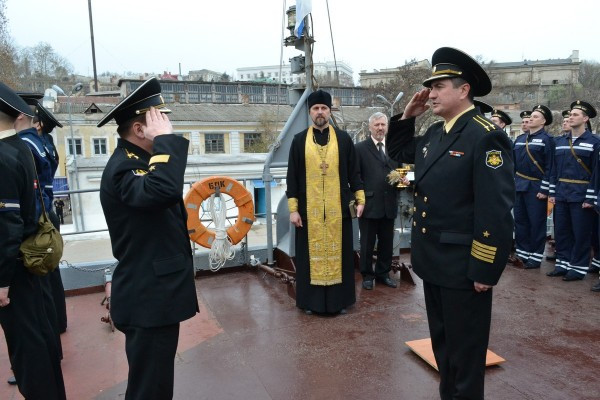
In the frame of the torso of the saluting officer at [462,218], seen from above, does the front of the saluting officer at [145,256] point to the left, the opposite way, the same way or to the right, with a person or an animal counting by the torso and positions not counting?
the opposite way

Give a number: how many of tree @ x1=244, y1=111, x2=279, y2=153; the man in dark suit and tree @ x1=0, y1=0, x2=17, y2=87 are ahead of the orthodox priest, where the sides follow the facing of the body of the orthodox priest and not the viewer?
0

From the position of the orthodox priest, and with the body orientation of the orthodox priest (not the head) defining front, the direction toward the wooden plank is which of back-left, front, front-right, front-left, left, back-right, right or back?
front-left

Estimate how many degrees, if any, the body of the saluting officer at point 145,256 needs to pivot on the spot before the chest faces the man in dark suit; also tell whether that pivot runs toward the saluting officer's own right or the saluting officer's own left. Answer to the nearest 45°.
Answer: approximately 45° to the saluting officer's own left

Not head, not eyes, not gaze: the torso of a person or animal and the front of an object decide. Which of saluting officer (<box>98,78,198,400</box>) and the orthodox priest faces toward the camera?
the orthodox priest

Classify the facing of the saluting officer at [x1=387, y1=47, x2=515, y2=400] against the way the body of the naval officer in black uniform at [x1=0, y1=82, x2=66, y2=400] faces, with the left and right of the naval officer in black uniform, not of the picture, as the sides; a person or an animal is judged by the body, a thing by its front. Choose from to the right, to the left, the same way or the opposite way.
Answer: the opposite way

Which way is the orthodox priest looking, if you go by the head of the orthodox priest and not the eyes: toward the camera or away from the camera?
toward the camera

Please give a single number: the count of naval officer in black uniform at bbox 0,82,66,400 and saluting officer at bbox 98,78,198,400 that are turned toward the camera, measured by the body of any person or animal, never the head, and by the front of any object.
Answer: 0

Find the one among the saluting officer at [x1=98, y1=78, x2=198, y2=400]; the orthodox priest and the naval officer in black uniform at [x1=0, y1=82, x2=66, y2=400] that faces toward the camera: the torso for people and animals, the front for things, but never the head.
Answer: the orthodox priest

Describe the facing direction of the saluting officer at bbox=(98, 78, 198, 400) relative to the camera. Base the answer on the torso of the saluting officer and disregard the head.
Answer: to the viewer's right

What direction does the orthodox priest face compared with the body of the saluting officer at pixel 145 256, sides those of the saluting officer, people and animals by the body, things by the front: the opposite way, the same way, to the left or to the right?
to the right

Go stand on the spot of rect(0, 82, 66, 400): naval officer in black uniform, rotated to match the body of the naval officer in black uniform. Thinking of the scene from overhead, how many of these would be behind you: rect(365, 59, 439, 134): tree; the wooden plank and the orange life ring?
0

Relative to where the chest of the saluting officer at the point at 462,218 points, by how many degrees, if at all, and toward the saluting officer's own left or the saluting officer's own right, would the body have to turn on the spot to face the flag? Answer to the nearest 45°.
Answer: approximately 90° to the saluting officer's own right

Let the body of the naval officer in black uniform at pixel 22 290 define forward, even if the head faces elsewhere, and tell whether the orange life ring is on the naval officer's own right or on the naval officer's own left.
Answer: on the naval officer's own left

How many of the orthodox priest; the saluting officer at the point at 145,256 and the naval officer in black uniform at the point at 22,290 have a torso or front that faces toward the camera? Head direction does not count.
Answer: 1

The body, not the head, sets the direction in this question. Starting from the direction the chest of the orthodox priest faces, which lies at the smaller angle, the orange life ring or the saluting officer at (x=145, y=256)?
the saluting officer

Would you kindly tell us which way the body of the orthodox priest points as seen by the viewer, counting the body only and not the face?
toward the camera

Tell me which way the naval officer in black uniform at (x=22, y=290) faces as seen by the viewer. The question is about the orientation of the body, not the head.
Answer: to the viewer's right

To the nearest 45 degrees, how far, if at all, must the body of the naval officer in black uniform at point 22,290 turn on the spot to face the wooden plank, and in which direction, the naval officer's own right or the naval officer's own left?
0° — they already face it

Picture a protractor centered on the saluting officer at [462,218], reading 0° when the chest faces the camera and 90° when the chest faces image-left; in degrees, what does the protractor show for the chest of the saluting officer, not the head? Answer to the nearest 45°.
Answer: approximately 45°
